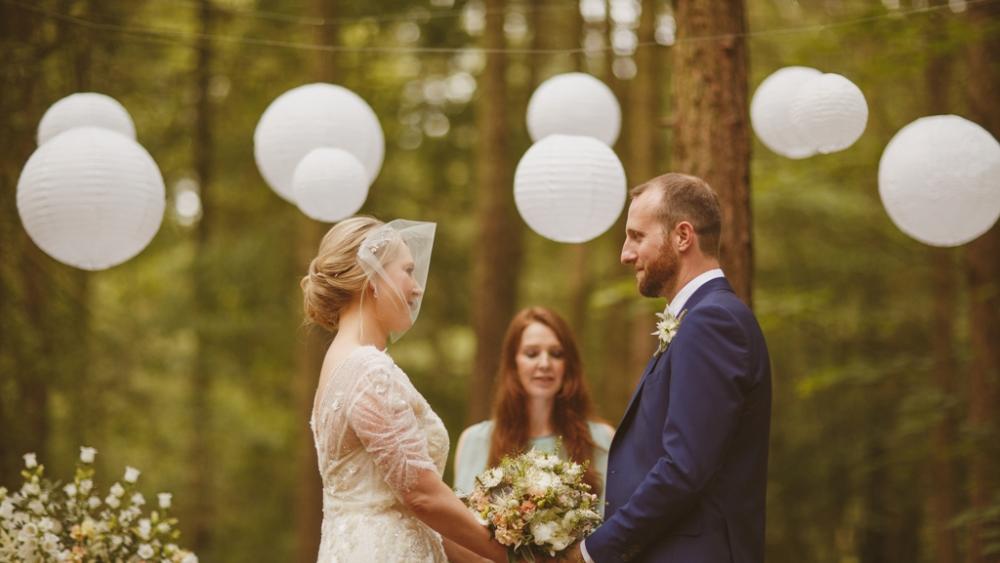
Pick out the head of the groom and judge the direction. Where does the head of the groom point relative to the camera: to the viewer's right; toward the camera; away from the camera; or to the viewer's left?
to the viewer's left

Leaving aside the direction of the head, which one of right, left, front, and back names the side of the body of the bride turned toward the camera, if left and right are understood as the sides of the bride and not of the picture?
right

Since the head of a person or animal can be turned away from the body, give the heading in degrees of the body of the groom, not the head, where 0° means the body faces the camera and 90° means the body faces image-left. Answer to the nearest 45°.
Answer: approximately 90°

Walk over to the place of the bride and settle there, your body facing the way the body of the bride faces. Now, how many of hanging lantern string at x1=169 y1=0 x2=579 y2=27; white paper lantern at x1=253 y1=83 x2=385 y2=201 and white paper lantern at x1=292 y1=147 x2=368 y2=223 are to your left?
3

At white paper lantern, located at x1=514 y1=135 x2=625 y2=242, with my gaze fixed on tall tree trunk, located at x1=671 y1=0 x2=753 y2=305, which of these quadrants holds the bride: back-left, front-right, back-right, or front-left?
back-right

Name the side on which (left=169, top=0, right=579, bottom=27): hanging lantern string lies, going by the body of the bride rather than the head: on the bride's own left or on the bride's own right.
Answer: on the bride's own left

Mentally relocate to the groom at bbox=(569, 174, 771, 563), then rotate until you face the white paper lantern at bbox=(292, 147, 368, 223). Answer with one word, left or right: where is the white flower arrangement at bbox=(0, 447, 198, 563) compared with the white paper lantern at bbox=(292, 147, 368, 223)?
left

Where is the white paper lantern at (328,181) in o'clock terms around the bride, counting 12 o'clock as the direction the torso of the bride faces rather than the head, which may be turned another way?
The white paper lantern is roughly at 9 o'clock from the bride.

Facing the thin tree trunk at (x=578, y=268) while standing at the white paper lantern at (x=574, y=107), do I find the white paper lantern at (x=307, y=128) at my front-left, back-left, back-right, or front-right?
back-left

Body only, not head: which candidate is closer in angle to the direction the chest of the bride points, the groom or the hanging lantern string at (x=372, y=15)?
the groom

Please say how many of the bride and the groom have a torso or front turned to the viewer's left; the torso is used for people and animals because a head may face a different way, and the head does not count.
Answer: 1

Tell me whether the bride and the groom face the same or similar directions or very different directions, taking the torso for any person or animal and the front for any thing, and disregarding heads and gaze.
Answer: very different directions

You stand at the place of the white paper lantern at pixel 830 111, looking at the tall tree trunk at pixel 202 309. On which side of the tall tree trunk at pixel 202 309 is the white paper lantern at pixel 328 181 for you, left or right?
left

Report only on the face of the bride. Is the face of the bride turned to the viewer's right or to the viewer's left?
to the viewer's right
